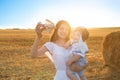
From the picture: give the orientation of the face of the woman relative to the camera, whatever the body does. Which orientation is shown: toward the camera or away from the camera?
toward the camera

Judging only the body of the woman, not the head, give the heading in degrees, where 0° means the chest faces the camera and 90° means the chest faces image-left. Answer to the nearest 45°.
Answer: approximately 315°

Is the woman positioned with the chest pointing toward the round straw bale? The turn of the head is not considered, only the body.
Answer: no
